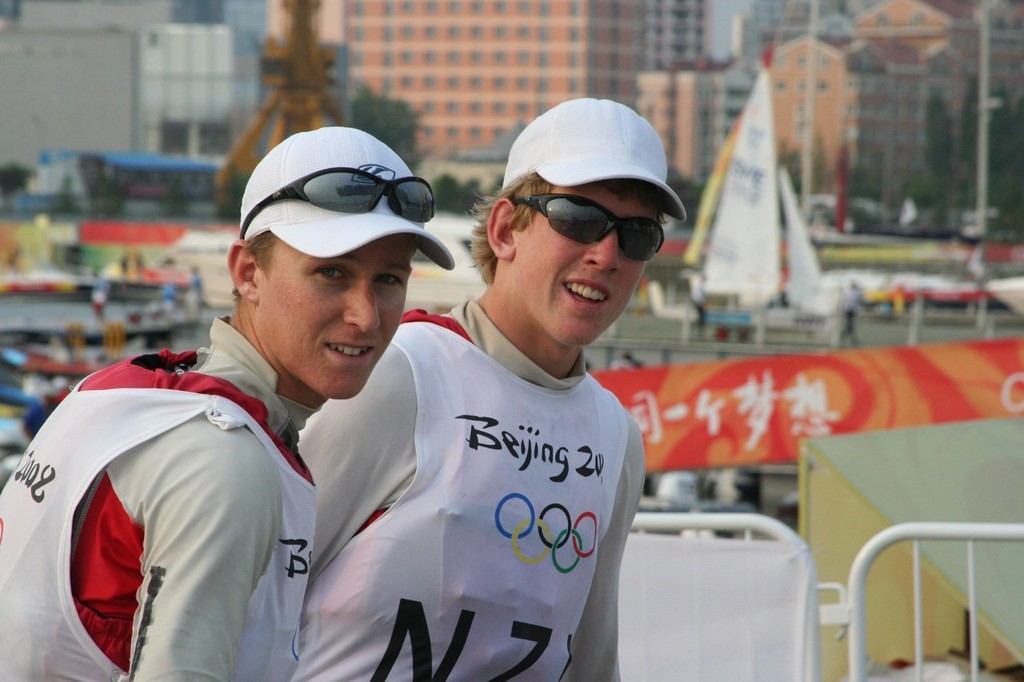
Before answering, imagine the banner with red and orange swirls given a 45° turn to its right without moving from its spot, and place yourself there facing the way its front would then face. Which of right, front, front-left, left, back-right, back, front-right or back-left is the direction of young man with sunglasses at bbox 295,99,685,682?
front-left

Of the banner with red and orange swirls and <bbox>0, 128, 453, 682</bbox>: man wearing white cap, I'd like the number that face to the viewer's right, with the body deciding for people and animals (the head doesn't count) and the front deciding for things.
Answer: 1

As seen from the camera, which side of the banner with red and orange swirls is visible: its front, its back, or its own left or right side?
front

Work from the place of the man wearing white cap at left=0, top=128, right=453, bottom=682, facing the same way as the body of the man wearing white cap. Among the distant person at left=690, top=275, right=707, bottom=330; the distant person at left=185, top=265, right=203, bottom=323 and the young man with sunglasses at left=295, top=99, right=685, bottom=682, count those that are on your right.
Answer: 0

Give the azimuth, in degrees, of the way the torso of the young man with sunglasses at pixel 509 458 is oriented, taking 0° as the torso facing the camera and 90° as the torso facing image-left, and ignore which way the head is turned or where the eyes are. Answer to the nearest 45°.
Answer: approximately 315°

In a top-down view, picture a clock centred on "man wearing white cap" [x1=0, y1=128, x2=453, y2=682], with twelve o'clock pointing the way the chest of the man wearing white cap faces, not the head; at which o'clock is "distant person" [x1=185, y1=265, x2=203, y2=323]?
The distant person is roughly at 9 o'clock from the man wearing white cap.

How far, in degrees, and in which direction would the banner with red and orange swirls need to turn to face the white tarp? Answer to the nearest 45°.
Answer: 0° — it already faces it

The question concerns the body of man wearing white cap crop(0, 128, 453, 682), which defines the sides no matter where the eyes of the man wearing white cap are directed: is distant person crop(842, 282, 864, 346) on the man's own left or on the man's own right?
on the man's own left

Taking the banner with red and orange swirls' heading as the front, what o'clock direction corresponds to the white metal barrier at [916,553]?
The white metal barrier is roughly at 12 o'clock from the banner with red and orange swirls.

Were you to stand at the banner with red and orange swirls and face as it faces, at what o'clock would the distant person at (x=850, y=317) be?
The distant person is roughly at 6 o'clock from the banner with red and orange swirls.

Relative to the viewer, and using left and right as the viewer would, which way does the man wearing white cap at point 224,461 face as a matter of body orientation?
facing to the right of the viewer
